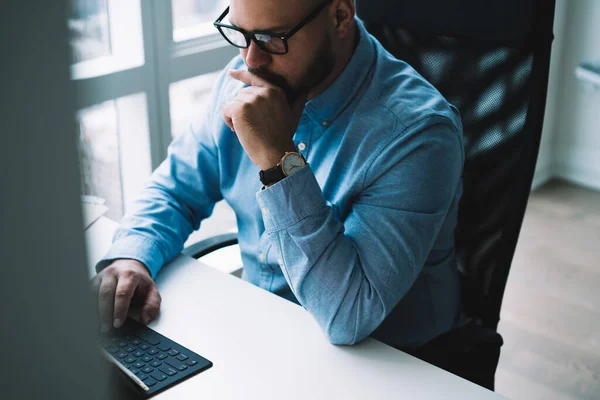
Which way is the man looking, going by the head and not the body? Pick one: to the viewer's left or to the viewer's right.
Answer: to the viewer's left

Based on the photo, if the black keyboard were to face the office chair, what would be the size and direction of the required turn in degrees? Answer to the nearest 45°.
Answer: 0° — it already faces it

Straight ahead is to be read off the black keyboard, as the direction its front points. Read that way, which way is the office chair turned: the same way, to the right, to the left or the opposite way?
the opposite way

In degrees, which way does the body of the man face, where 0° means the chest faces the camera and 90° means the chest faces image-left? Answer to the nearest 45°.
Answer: approximately 45°

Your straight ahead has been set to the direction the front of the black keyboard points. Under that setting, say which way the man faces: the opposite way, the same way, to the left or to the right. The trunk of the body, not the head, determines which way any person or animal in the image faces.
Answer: the opposite way
